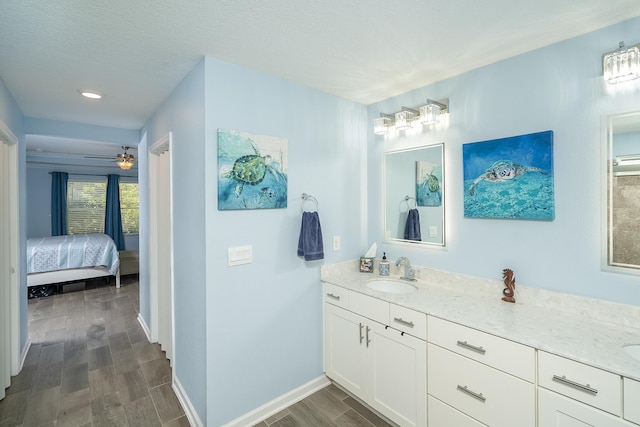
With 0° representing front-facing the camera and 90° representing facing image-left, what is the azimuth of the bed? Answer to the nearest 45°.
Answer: approximately 270°

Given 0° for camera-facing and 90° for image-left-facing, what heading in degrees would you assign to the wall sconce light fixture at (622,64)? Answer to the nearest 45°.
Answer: approximately 45°

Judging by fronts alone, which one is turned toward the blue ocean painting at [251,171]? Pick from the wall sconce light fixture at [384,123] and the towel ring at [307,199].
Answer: the wall sconce light fixture

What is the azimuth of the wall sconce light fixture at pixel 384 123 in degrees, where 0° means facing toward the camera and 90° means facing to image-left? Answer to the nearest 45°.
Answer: approximately 45°

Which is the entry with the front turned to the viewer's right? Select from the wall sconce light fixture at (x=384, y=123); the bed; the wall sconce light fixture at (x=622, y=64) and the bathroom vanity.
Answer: the bed

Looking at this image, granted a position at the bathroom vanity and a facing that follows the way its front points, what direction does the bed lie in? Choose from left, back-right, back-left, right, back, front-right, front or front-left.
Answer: front-right

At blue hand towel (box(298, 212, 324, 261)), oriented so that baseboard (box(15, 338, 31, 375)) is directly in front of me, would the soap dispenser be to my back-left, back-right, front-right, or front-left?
back-right

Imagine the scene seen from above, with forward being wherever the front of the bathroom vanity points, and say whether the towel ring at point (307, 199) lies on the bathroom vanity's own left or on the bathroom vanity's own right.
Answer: on the bathroom vanity's own right

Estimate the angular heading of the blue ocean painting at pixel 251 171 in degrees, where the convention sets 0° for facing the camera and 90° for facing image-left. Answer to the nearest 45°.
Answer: approximately 315°
